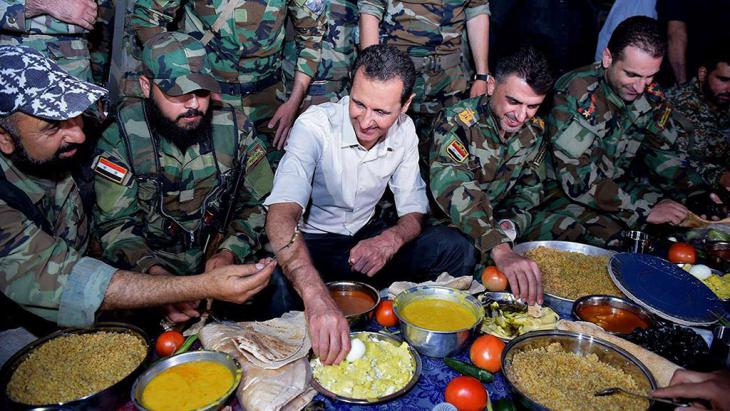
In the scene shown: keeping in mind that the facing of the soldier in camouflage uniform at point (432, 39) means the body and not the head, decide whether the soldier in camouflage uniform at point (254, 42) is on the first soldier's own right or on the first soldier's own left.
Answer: on the first soldier's own right

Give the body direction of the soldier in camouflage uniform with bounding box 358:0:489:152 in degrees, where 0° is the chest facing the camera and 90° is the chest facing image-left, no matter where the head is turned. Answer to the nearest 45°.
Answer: approximately 0°

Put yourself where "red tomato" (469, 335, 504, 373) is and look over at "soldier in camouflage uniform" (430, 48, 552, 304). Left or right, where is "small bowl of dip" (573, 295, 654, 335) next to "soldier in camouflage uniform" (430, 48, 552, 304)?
right

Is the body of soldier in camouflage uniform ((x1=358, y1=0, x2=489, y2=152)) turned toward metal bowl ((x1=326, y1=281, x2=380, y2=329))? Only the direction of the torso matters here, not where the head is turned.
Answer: yes

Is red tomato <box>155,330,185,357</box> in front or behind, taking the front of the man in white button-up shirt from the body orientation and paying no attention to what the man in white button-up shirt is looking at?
in front

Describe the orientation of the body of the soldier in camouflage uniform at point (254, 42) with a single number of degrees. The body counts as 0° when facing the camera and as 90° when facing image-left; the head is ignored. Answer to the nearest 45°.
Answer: approximately 0°

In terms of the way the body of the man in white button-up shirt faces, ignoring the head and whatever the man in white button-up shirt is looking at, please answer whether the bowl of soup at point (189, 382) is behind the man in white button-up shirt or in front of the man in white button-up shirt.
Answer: in front

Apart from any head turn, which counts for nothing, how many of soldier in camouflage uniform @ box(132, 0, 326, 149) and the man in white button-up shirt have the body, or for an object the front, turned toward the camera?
2

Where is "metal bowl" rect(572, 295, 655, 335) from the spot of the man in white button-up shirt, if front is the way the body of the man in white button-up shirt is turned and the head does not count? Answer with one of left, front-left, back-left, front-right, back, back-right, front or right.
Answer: front-left

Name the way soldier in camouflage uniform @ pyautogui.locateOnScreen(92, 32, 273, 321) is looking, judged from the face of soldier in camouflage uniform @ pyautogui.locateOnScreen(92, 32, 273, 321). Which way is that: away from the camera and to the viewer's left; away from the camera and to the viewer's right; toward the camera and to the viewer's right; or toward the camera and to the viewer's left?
toward the camera and to the viewer's right

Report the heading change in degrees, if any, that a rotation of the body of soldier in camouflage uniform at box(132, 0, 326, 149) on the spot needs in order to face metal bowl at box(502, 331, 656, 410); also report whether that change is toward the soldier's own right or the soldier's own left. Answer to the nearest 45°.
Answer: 0° — they already face it
